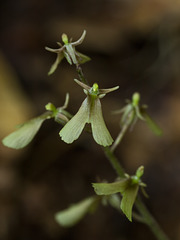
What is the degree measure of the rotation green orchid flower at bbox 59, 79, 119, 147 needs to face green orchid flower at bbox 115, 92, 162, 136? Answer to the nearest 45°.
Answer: approximately 135° to its left

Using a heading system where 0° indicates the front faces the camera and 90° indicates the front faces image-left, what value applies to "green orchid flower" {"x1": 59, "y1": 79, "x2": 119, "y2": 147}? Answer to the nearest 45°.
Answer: approximately 0°
